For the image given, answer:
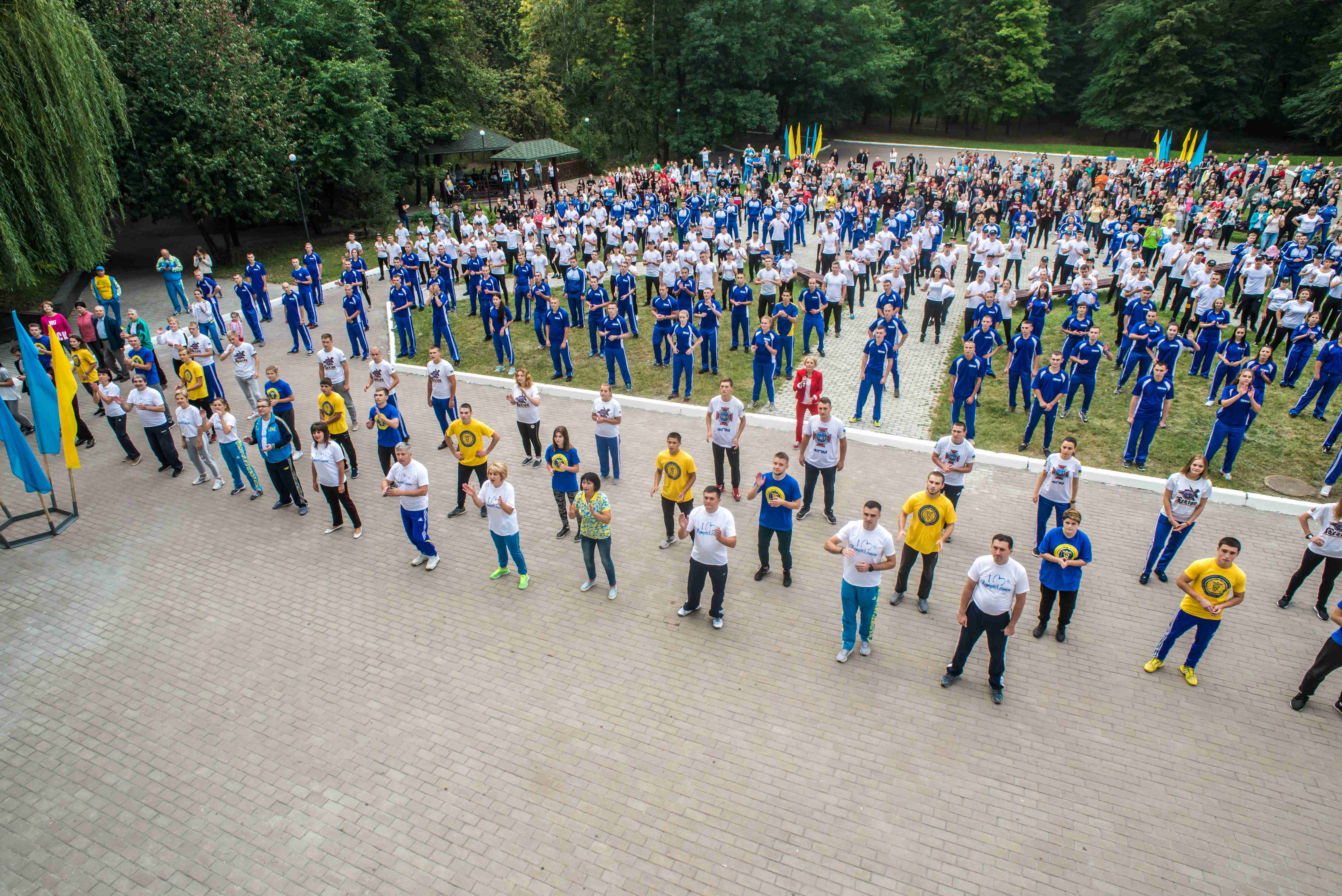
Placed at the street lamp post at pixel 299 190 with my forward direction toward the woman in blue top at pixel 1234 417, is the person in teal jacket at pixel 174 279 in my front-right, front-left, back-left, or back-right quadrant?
front-right

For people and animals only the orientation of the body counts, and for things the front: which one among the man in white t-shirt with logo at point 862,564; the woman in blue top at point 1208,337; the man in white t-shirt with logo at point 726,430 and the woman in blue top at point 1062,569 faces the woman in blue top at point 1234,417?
the woman in blue top at point 1208,337

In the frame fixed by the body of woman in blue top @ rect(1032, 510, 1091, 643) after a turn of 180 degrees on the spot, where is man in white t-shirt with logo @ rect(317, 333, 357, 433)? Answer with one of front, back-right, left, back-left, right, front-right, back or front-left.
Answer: left

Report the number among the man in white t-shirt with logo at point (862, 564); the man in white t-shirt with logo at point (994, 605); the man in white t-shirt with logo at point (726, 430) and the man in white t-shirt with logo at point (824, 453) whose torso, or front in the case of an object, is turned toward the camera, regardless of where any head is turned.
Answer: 4

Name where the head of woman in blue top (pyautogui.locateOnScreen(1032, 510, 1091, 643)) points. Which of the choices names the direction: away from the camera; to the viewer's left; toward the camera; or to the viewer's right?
toward the camera

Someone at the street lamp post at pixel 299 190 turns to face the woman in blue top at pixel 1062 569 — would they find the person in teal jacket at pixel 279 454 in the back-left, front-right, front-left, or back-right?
front-right

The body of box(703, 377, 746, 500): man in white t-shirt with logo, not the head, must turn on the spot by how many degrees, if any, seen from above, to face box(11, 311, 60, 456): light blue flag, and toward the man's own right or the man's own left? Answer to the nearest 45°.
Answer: approximately 90° to the man's own right

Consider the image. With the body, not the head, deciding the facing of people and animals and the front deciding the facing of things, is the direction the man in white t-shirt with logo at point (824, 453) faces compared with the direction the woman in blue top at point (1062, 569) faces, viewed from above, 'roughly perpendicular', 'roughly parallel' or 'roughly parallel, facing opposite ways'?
roughly parallel

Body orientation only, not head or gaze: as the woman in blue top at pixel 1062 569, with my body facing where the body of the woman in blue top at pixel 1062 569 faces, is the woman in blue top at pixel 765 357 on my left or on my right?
on my right

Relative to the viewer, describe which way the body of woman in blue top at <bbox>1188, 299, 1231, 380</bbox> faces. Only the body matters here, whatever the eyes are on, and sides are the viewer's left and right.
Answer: facing the viewer

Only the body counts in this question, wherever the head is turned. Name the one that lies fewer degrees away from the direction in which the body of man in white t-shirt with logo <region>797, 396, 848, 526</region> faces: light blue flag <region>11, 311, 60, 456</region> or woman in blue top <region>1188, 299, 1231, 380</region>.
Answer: the light blue flag

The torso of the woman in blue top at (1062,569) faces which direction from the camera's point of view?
toward the camera

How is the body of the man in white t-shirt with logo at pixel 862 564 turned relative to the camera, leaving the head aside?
toward the camera

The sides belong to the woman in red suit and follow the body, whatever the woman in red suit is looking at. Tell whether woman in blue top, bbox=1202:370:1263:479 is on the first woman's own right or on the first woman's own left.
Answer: on the first woman's own left

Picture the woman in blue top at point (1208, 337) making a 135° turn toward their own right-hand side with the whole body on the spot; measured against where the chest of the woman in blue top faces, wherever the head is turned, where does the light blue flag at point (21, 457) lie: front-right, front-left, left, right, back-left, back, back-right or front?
left

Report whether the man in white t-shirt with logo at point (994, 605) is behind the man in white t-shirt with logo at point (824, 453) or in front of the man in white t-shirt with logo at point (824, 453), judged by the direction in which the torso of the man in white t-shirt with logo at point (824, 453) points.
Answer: in front

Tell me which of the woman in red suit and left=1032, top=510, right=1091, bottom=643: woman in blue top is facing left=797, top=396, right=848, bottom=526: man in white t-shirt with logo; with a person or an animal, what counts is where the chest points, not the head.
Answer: the woman in red suit

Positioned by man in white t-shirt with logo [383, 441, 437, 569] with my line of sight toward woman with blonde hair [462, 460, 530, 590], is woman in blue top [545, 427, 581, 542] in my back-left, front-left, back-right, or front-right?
front-left

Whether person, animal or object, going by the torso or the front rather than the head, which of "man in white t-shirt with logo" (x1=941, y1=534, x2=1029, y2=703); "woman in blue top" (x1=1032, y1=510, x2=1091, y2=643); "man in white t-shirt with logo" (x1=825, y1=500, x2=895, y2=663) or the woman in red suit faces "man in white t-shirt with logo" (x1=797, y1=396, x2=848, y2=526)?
the woman in red suit
